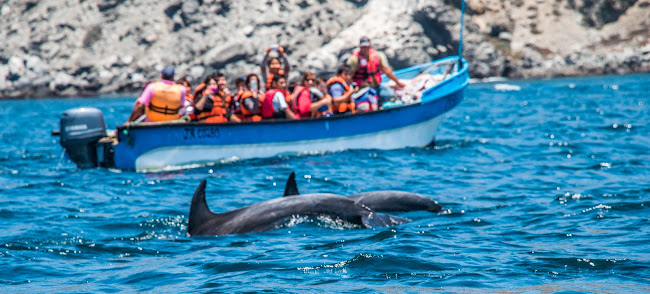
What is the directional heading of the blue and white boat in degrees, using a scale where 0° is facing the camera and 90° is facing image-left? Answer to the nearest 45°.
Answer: approximately 270°

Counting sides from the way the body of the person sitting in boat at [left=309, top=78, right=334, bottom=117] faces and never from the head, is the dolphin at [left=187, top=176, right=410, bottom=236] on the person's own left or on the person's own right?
on the person's own right

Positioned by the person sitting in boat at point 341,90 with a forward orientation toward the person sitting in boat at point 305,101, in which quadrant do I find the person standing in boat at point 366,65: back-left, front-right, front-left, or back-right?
back-right

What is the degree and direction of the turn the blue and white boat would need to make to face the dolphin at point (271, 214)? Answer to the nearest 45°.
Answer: approximately 90° to its right
